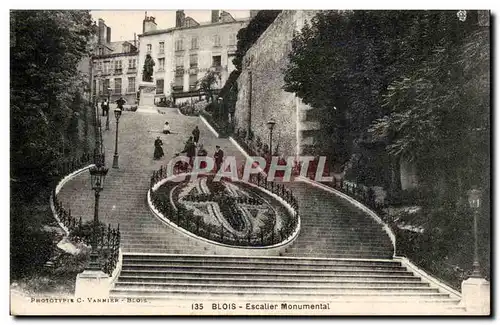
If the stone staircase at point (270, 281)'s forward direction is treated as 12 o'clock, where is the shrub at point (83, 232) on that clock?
The shrub is roughly at 3 o'clock from the stone staircase.

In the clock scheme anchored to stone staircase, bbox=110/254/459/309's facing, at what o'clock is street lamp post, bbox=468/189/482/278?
The street lamp post is roughly at 9 o'clock from the stone staircase.

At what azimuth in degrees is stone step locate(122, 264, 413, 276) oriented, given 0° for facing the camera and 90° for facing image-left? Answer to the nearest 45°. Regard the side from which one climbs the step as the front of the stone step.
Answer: approximately 0°
